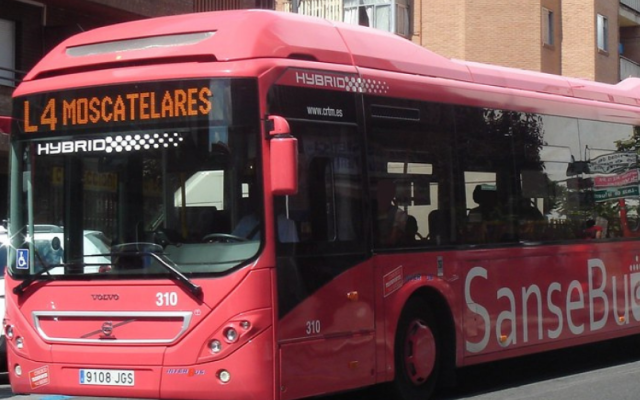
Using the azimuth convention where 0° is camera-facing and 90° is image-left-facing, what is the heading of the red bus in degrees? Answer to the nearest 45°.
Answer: approximately 45°

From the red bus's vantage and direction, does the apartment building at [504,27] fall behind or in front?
behind
